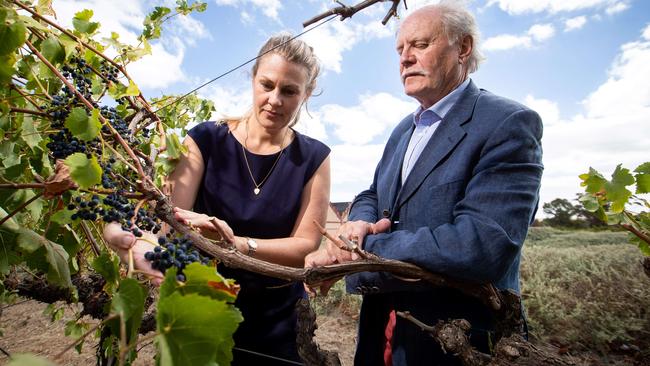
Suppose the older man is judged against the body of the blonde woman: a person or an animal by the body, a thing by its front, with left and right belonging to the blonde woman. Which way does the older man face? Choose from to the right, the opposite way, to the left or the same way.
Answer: to the right

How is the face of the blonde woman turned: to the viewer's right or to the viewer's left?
to the viewer's left

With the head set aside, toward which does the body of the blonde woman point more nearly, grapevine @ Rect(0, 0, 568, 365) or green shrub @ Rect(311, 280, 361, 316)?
the grapevine

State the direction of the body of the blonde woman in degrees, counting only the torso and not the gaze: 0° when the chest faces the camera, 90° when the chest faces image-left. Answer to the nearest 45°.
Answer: approximately 0°

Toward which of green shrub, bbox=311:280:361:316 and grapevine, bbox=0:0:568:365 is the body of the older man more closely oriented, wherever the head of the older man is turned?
the grapevine

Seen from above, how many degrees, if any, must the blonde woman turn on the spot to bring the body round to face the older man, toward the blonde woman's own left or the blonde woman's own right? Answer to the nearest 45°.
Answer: approximately 45° to the blonde woman's own left

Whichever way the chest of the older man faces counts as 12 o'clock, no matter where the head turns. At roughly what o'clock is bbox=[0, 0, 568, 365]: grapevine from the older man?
The grapevine is roughly at 12 o'clock from the older man.

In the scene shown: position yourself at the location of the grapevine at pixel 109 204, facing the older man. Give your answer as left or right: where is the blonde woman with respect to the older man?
left

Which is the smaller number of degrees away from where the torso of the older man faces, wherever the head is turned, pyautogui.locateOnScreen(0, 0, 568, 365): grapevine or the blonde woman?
the grapevine

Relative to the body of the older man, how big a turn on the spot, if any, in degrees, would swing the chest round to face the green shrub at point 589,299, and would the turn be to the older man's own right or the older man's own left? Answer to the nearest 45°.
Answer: approximately 180°
